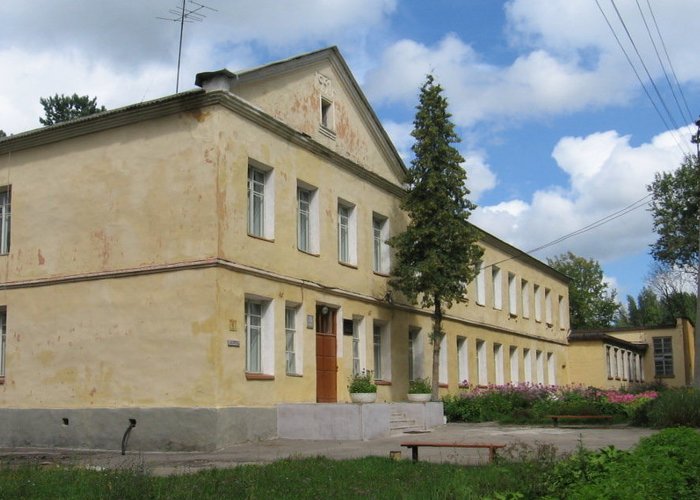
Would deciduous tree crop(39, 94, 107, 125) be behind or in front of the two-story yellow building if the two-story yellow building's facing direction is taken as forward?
behind

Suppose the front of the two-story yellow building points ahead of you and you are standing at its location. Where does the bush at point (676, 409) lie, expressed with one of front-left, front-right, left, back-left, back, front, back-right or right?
front-left

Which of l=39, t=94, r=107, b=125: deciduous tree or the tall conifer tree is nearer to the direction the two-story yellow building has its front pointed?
the tall conifer tree

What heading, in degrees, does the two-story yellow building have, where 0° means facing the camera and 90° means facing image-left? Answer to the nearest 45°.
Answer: approximately 315°
